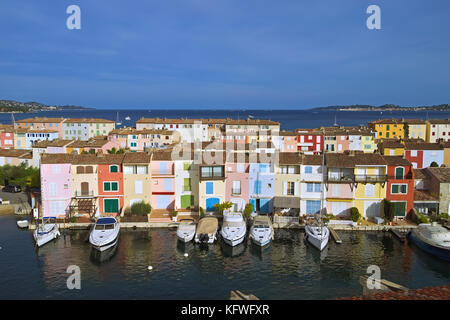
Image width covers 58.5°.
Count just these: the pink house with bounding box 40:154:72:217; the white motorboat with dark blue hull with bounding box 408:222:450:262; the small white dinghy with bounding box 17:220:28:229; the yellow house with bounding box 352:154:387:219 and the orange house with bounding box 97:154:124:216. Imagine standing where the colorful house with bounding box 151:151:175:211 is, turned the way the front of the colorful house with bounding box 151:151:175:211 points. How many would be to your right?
3

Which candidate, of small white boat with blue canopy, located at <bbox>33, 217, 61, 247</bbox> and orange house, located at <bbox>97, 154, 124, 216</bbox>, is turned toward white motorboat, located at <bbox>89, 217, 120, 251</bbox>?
the orange house

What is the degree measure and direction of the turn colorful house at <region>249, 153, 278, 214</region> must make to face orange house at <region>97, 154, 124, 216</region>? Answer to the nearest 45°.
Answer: approximately 90° to its right

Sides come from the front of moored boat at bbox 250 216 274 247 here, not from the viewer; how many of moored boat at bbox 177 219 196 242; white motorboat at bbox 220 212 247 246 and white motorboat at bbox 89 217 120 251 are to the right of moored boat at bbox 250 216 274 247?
3

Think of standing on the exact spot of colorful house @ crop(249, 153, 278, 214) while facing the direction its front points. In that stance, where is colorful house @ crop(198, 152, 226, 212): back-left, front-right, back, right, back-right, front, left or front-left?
right

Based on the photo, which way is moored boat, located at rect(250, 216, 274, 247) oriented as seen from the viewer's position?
toward the camera

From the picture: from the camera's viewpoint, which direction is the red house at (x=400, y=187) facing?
toward the camera

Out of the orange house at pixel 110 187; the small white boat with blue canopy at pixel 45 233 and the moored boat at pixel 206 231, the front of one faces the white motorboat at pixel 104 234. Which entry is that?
the orange house

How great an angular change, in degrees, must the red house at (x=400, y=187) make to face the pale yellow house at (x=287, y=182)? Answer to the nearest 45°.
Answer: approximately 90° to its right

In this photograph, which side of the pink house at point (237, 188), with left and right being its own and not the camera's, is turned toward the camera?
front
